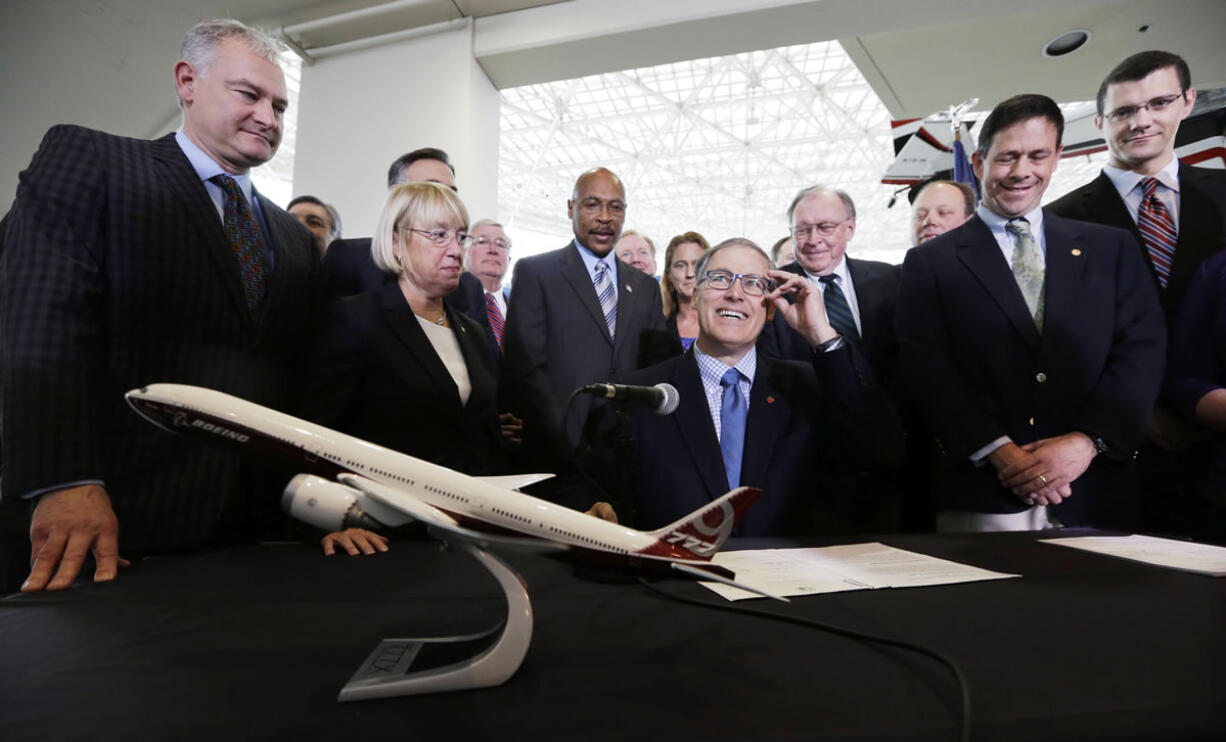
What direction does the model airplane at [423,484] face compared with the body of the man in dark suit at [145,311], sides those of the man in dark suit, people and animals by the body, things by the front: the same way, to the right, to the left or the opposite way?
the opposite way

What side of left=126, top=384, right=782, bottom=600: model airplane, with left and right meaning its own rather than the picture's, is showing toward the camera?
left

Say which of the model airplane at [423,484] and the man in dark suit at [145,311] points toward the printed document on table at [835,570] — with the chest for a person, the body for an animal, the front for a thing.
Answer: the man in dark suit

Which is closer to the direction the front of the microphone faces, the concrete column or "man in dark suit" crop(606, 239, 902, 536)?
the man in dark suit

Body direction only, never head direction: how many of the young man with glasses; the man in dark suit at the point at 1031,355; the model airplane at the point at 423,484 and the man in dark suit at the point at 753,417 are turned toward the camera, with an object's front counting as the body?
3

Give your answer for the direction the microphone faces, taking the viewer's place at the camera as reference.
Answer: facing to the right of the viewer

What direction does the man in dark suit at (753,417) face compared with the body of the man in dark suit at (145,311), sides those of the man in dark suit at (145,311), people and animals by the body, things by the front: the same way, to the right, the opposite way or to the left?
to the right

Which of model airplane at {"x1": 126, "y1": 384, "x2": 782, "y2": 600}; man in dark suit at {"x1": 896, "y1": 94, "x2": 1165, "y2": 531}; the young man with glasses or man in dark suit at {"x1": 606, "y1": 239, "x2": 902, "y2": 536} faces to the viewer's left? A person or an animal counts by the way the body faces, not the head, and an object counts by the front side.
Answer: the model airplane
